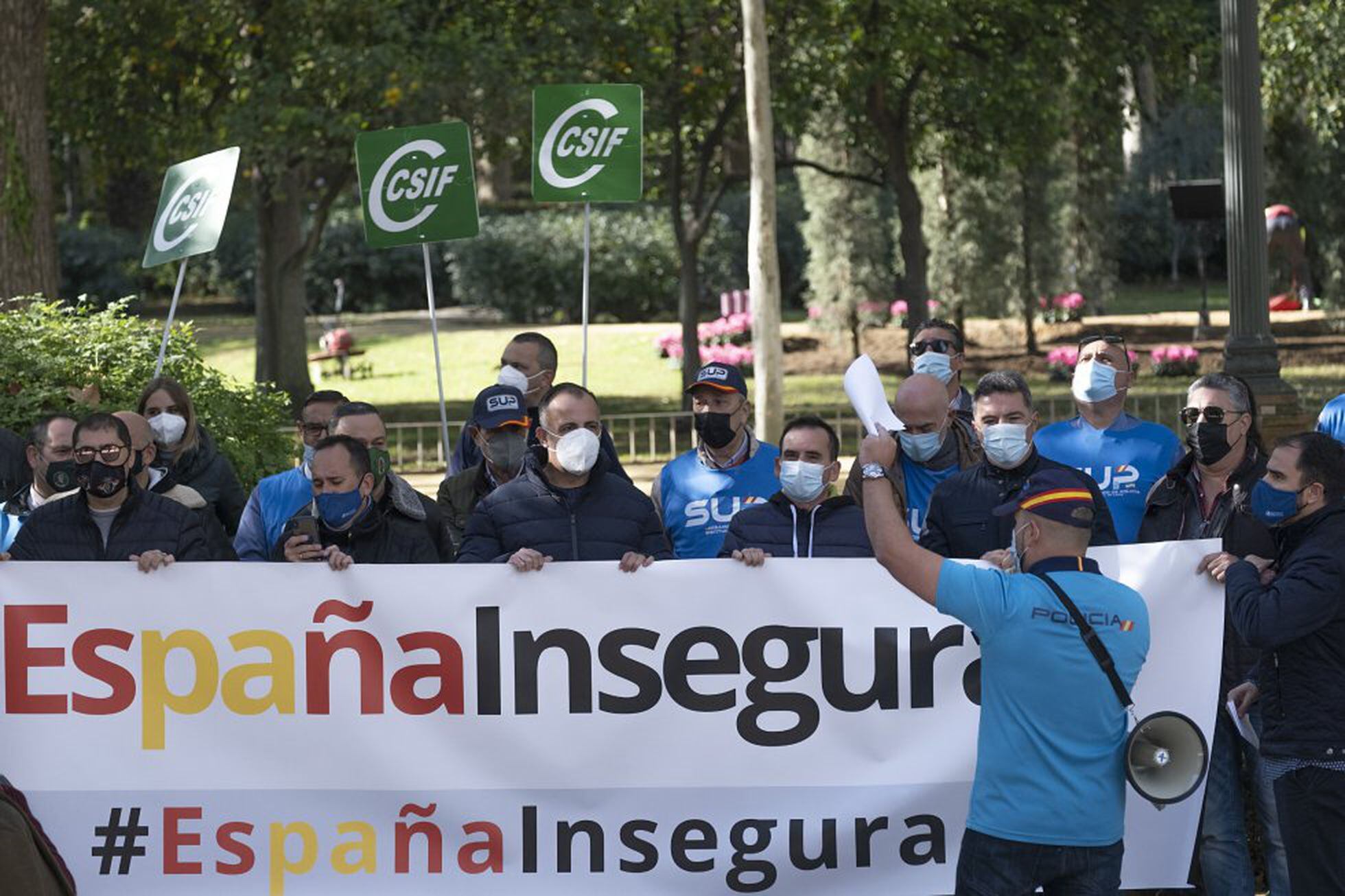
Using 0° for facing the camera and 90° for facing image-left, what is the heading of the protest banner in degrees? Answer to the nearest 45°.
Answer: approximately 0°

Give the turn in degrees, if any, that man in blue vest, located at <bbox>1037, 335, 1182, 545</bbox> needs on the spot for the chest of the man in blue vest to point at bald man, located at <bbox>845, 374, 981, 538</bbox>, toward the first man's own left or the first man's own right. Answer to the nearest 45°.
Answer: approximately 45° to the first man's own right

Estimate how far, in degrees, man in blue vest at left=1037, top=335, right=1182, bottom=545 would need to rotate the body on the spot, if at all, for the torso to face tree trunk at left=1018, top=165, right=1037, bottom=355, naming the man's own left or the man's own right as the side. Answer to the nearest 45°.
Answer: approximately 180°

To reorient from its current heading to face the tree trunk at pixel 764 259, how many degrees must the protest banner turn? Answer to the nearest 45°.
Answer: approximately 180°

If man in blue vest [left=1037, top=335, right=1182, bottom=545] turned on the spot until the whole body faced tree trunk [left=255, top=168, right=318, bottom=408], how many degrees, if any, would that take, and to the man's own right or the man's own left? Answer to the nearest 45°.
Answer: approximately 135° to the man's own right

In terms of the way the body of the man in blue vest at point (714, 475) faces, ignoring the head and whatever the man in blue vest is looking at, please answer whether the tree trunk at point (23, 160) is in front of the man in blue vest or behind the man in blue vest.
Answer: behind

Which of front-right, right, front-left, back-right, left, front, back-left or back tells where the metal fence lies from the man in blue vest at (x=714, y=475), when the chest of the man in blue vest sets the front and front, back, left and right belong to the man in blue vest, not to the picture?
back

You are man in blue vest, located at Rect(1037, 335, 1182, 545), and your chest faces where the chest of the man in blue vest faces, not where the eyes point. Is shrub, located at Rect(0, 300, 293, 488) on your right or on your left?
on your right

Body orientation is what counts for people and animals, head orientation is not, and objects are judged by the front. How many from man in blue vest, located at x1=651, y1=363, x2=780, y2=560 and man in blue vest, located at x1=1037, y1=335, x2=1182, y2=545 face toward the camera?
2

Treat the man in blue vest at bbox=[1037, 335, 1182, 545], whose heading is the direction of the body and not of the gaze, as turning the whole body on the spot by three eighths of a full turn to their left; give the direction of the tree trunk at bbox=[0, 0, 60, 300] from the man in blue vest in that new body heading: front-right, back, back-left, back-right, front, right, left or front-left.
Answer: left

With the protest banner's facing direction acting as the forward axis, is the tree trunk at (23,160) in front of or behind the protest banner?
behind
